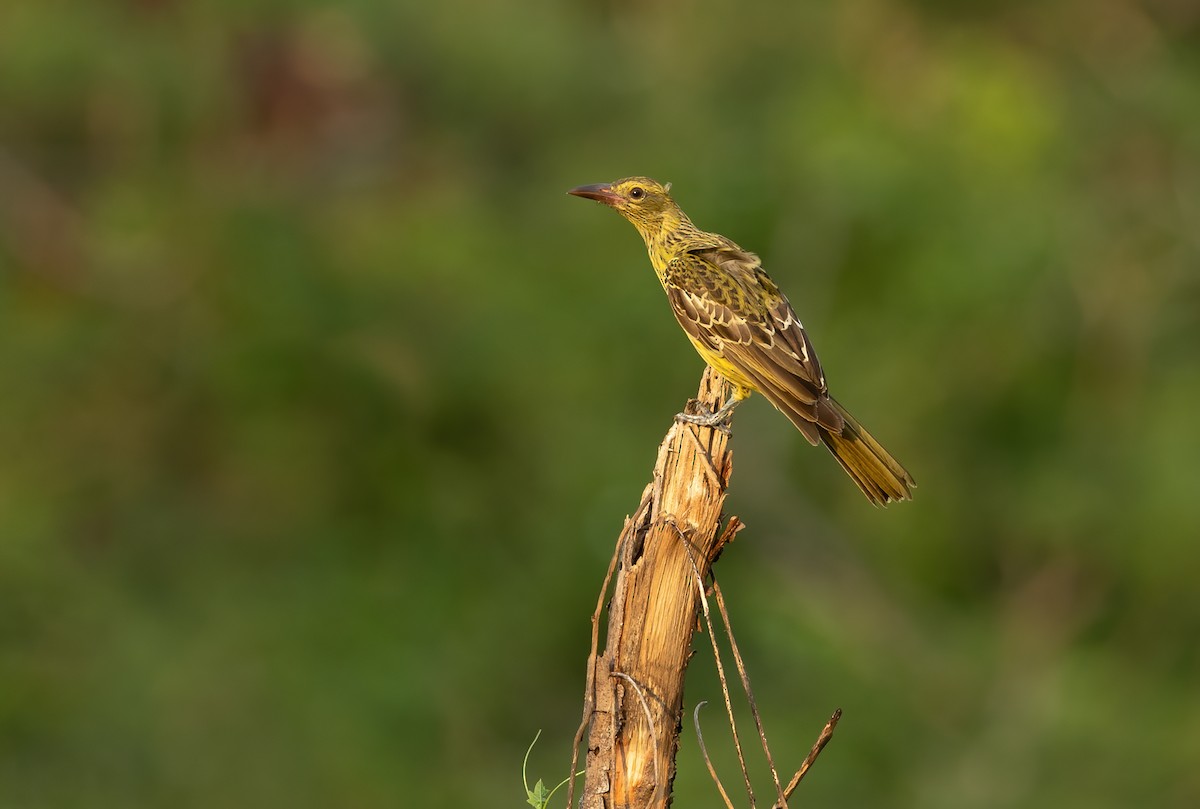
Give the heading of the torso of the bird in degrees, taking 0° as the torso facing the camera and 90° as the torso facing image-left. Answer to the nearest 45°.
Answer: approximately 90°
